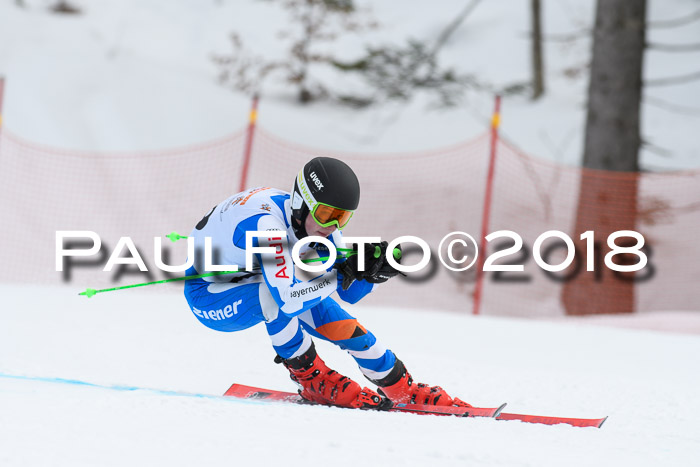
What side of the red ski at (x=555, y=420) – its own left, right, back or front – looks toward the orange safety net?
left

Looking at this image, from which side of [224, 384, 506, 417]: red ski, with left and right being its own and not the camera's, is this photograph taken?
right

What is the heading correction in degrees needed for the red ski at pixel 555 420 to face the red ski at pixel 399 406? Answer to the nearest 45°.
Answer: approximately 180°

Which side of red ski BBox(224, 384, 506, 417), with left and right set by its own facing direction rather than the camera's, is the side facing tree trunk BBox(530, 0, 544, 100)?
left

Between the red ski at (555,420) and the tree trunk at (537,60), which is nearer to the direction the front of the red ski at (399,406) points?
the red ski

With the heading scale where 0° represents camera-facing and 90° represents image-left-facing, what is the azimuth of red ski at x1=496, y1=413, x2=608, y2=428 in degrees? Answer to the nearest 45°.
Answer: approximately 270°

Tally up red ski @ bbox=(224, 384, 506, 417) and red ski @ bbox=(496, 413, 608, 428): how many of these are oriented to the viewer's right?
2

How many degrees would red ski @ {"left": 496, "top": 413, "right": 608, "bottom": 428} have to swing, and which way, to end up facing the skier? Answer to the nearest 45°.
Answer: approximately 180°

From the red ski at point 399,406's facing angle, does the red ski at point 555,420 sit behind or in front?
in front
